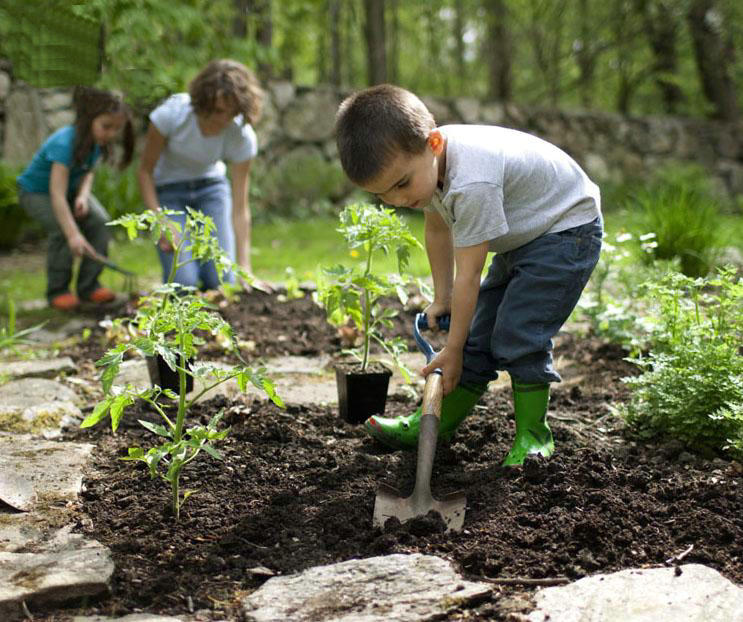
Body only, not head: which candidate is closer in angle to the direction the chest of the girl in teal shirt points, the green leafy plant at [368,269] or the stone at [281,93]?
the green leafy plant

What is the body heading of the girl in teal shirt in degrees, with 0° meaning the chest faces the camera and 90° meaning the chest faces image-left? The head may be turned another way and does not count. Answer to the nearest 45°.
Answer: approximately 315°

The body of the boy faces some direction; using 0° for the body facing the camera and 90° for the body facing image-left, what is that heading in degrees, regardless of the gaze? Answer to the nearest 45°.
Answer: approximately 45°

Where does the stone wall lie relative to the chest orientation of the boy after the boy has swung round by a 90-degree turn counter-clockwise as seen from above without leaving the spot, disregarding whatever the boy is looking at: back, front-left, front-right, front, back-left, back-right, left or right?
back-left
